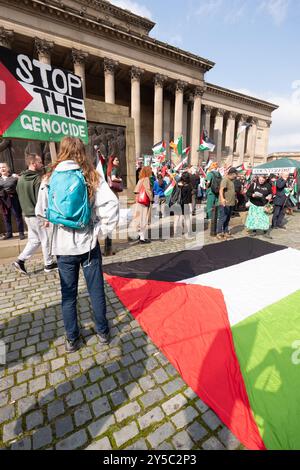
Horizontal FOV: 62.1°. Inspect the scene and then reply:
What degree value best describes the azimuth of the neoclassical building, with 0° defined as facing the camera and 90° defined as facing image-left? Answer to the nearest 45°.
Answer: approximately 315°

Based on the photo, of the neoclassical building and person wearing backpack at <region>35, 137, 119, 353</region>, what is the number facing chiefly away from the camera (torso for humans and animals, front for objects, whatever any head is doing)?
1

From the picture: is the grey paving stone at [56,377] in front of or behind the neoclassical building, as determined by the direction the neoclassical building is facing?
in front

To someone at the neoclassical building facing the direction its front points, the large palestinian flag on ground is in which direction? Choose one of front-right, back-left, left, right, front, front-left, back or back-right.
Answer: front-right

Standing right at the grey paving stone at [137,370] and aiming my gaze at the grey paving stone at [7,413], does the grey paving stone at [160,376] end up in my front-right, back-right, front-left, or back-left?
back-left

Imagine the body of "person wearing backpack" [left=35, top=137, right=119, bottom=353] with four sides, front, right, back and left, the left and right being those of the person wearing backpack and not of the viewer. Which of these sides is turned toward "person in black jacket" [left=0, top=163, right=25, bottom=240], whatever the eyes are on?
front

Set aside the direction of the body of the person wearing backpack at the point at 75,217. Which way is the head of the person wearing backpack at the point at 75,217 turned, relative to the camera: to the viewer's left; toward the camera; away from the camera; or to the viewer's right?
away from the camera

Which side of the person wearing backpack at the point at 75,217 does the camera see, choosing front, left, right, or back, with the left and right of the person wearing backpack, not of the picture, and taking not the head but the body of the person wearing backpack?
back

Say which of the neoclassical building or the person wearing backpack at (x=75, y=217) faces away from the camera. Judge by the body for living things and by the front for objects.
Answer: the person wearing backpack
